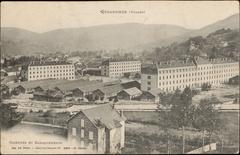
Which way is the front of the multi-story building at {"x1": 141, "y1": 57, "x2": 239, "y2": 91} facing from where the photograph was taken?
facing the viewer and to the right of the viewer

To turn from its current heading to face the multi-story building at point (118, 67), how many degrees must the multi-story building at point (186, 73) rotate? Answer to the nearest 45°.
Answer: approximately 135° to its right

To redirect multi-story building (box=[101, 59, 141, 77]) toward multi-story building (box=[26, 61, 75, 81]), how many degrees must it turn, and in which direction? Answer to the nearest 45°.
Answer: approximately 135° to its right

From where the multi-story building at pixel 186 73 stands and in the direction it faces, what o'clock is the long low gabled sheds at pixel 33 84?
The long low gabled sheds is roughly at 4 o'clock from the multi-story building.

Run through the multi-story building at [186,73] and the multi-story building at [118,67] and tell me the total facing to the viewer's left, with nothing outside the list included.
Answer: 0

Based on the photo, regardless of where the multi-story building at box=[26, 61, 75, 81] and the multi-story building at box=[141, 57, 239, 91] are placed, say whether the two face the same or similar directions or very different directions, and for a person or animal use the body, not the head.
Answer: same or similar directions

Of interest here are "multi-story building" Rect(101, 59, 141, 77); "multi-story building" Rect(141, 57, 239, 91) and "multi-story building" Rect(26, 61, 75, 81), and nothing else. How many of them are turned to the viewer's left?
0

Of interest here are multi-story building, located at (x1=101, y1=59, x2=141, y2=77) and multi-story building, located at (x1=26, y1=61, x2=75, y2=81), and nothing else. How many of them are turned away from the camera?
0

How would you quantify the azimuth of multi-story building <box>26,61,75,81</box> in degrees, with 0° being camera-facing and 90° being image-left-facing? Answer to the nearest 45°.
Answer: approximately 0°
